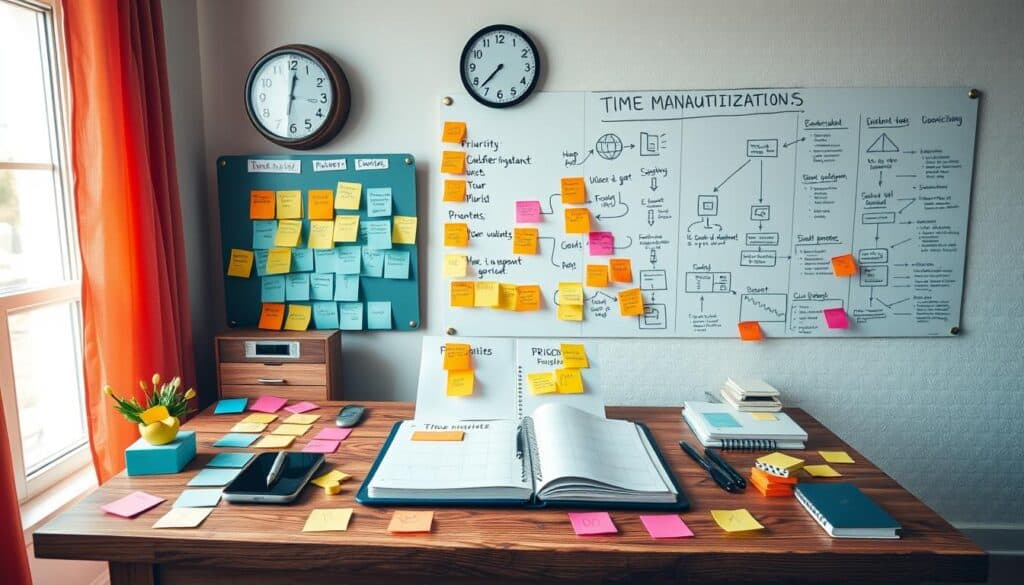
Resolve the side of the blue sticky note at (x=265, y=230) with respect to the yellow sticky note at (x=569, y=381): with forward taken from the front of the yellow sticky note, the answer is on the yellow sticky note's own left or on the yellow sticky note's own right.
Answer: on the yellow sticky note's own right

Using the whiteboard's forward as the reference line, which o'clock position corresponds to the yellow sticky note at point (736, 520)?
The yellow sticky note is roughly at 12 o'clock from the whiteboard.

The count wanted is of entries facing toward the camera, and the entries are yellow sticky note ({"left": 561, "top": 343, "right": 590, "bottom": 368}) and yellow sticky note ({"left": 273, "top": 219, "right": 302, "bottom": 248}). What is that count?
2

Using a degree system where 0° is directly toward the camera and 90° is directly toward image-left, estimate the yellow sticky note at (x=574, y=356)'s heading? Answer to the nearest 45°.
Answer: approximately 0°

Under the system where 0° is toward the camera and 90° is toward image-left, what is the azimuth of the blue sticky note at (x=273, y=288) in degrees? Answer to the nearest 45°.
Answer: approximately 0°
